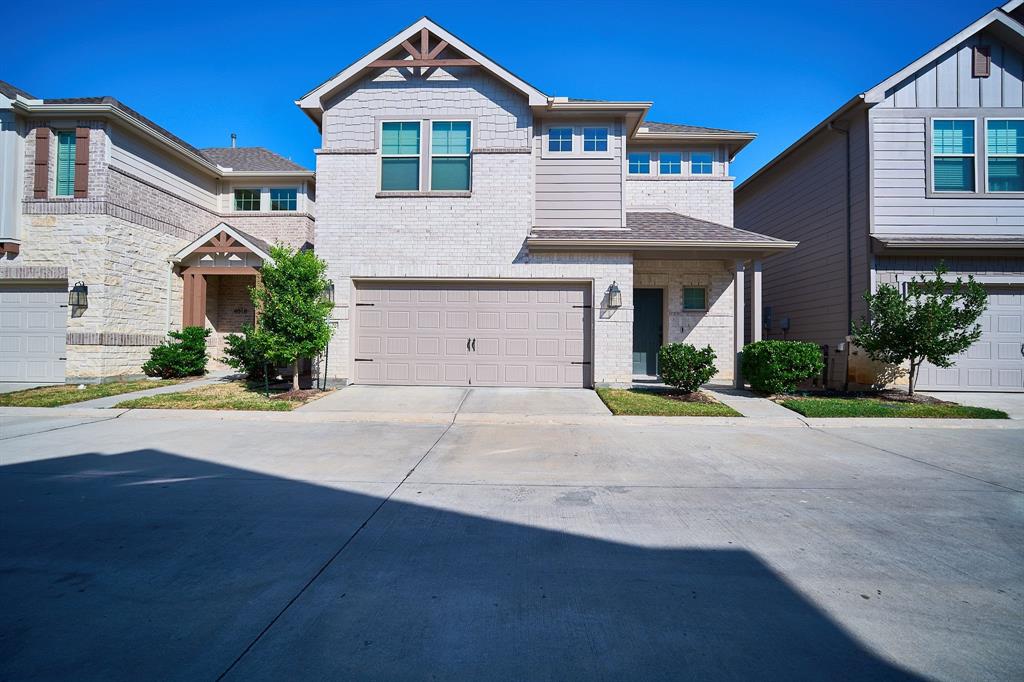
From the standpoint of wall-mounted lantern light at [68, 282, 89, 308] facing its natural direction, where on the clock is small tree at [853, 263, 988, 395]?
The small tree is roughly at 9 o'clock from the wall-mounted lantern light.

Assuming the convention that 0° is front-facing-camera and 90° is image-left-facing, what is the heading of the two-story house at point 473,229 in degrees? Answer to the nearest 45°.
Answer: approximately 0°

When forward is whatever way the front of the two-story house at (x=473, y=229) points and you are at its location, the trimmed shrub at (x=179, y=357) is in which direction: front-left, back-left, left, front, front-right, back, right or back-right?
right

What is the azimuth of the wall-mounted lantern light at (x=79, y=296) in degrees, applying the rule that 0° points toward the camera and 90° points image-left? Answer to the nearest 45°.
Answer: approximately 45°

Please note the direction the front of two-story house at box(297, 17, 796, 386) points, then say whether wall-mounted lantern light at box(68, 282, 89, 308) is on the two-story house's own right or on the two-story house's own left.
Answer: on the two-story house's own right

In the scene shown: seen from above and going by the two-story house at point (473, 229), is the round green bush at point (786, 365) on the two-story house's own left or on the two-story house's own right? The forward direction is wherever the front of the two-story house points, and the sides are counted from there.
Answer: on the two-story house's own left

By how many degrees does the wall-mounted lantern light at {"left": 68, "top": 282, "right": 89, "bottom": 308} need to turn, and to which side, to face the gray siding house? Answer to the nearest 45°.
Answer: approximately 90° to its left

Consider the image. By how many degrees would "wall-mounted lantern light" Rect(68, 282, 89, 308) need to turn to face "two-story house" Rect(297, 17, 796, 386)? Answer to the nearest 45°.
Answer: approximately 90° to its left

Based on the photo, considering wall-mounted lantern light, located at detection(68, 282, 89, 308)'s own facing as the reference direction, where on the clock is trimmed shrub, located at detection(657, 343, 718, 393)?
The trimmed shrub is roughly at 9 o'clock from the wall-mounted lantern light.

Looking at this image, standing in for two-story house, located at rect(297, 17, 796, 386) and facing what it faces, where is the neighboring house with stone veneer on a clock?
The neighboring house with stone veneer is roughly at 3 o'clock from the two-story house.

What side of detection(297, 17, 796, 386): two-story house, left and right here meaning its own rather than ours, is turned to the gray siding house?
left

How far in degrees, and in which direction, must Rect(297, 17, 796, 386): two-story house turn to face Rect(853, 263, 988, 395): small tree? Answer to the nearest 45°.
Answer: approximately 90° to its left

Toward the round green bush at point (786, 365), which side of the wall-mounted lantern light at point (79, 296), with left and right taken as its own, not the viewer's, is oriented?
left
